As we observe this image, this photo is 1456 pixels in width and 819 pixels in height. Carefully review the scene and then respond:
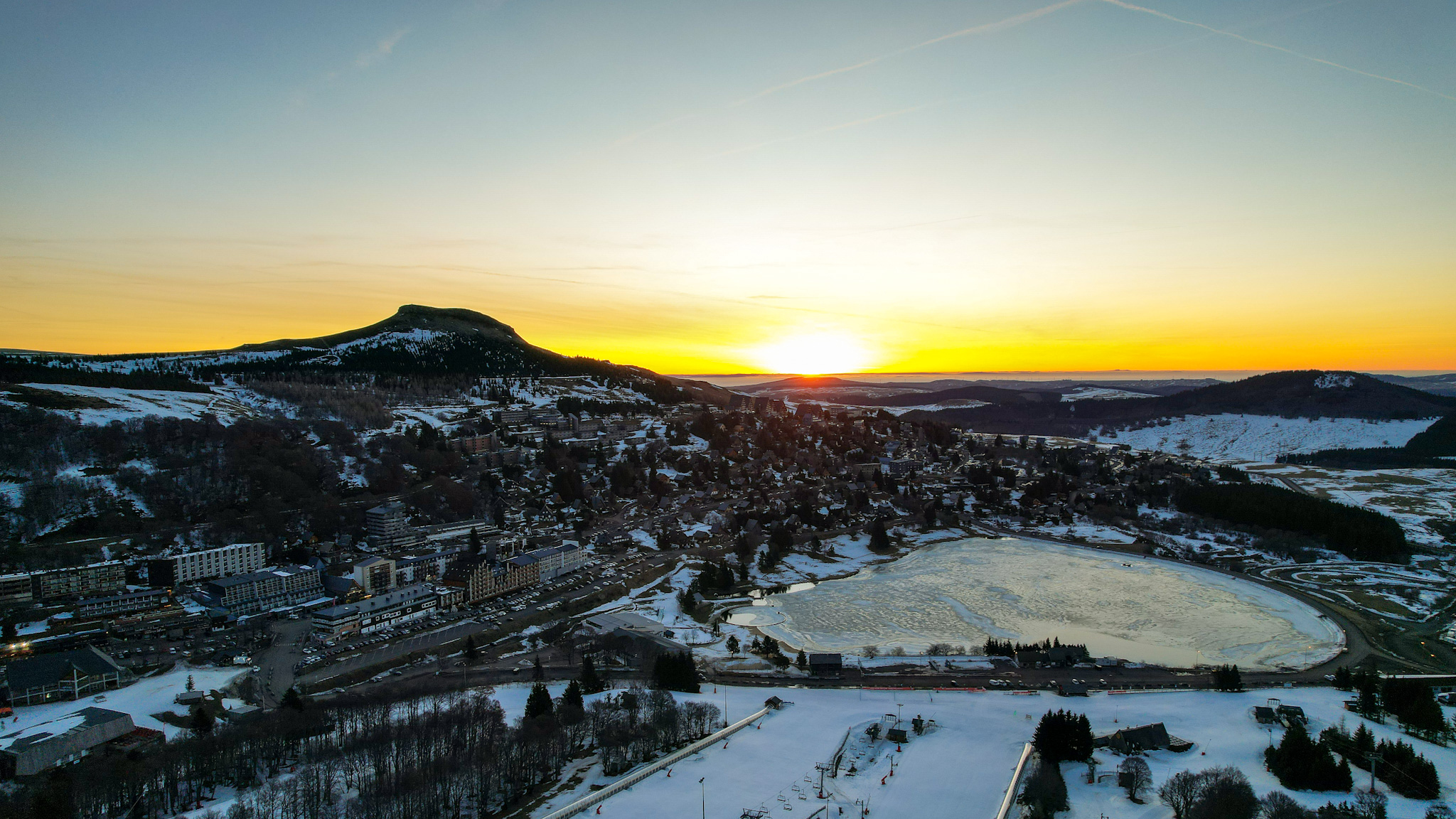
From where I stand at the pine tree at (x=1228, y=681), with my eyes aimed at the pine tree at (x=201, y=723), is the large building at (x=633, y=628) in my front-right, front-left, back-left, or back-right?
front-right

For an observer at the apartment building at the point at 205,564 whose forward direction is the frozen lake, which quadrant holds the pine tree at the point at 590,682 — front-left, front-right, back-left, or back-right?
front-right

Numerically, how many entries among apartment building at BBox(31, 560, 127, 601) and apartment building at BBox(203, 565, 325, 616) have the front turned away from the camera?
0

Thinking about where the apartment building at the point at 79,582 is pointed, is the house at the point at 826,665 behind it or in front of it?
in front

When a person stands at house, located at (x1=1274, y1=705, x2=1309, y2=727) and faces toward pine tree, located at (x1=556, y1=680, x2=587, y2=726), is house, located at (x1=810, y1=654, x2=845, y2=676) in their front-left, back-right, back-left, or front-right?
front-right

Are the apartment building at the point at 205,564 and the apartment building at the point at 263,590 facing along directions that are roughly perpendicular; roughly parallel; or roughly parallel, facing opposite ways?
roughly parallel

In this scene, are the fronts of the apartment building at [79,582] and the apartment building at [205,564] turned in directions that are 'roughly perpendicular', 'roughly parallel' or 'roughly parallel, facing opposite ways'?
roughly parallel

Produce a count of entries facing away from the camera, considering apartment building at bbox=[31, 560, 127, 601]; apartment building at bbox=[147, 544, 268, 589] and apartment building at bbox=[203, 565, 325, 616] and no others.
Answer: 0

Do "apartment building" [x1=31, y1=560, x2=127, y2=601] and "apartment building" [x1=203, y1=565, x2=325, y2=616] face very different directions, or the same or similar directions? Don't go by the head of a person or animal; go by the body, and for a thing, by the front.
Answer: same or similar directions

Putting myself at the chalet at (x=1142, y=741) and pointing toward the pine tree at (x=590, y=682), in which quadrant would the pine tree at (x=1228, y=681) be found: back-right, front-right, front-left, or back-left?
back-right

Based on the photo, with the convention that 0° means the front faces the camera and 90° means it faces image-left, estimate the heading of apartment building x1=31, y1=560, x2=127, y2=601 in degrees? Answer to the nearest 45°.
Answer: approximately 315°

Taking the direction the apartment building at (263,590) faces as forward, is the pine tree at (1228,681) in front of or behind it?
in front

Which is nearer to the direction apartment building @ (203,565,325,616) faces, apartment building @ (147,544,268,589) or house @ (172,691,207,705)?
the house

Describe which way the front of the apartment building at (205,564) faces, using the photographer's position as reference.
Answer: facing the viewer and to the right of the viewer
